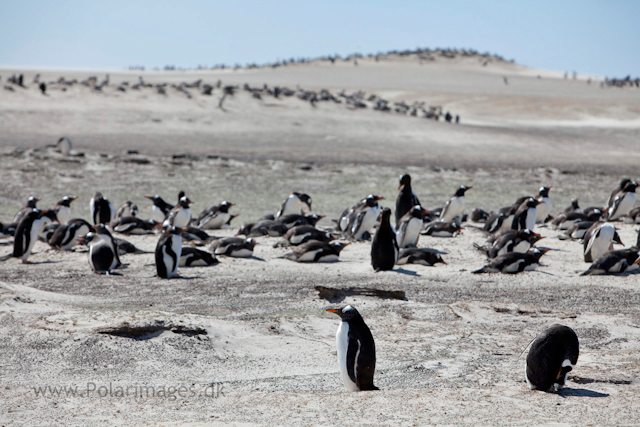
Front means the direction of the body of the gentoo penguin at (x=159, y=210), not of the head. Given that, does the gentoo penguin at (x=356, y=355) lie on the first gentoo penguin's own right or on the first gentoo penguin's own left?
on the first gentoo penguin's own left

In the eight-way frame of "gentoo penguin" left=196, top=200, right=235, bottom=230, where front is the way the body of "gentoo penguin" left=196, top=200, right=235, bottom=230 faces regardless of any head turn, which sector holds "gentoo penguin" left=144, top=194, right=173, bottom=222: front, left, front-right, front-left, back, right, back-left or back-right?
back-left

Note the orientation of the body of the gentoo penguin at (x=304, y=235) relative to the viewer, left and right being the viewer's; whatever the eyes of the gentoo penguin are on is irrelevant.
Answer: facing to the right of the viewer

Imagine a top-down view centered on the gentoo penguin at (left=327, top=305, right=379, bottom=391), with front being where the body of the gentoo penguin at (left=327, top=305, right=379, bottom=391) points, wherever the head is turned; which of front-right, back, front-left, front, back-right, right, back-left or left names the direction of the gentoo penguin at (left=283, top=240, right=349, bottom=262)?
right

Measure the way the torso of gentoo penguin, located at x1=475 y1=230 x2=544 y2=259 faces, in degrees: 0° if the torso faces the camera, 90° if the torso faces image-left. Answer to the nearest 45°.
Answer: approximately 270°

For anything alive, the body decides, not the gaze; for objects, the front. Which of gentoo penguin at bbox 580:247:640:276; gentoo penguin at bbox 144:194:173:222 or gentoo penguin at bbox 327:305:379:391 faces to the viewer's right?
gentoo penguin at bbox 580:247:640:276

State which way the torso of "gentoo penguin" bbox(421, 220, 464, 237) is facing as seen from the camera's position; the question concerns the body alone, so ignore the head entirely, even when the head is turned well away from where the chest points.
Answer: to the viewer's right

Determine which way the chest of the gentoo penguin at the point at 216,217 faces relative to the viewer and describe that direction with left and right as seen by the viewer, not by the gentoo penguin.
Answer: facing to the right of the viewer

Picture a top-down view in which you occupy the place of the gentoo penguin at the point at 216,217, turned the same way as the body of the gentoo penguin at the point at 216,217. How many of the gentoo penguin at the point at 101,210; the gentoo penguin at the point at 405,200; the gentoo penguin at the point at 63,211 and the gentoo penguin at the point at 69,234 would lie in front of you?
1

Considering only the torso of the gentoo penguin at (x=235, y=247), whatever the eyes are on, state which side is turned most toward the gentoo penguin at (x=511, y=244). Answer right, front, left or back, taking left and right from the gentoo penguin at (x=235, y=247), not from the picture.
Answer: front

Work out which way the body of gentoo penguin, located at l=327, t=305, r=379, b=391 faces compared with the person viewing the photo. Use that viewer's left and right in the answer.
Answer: facing to the left of the viewer

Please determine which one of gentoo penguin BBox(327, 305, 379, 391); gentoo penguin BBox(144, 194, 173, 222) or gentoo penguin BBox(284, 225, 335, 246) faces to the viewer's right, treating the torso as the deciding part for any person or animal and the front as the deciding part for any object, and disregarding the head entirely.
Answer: gentoo penguin BBox(284, 225, 335, 246)

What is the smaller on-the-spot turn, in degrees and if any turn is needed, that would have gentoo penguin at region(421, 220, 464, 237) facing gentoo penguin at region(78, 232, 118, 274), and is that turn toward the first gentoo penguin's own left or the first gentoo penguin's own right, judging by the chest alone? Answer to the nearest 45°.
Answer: approximately 135° to the first gentoo penguin's own right
